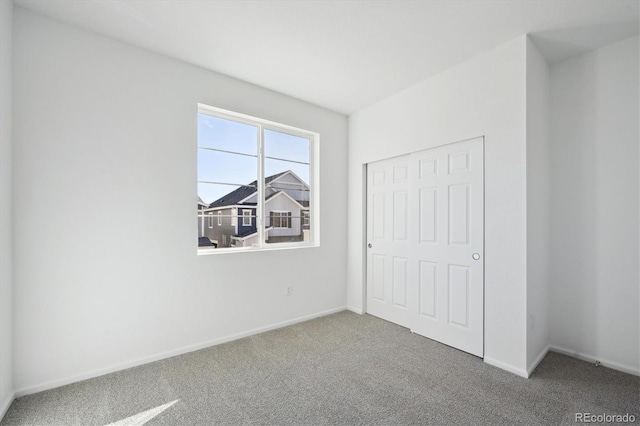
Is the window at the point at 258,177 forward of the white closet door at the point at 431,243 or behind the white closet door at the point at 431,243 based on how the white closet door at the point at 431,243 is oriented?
forward

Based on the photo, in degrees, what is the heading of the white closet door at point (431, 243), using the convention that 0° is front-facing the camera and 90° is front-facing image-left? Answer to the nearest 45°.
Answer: approximately 45°

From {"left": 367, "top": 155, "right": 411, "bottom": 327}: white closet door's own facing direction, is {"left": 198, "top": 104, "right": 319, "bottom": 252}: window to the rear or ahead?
ahead

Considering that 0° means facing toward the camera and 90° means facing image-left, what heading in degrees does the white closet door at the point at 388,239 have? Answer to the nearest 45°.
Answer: approximately 45°
